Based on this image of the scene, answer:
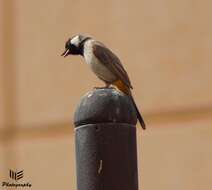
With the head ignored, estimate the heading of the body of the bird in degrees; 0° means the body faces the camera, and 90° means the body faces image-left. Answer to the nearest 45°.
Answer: approximately 90°
